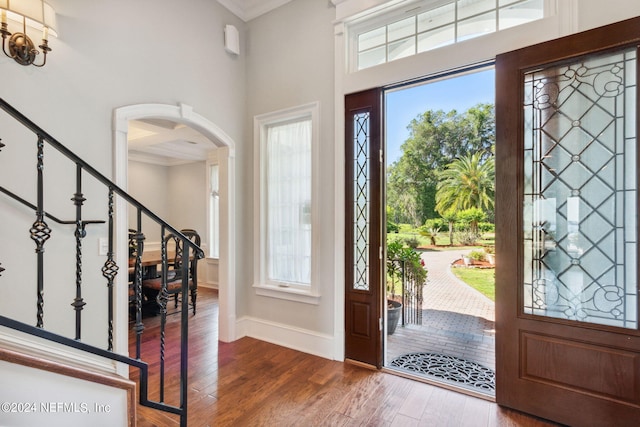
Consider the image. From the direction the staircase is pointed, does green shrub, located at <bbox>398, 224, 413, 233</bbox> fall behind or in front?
in front

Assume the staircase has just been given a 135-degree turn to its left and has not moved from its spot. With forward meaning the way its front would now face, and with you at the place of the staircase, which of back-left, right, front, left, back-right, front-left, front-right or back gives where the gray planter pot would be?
back

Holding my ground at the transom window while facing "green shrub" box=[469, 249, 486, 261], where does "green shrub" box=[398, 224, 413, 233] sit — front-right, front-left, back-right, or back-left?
front-left

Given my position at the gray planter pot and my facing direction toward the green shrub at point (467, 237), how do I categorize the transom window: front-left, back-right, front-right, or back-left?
back-right

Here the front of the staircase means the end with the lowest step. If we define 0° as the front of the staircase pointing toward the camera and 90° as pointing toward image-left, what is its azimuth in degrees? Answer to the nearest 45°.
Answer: approximately 225°

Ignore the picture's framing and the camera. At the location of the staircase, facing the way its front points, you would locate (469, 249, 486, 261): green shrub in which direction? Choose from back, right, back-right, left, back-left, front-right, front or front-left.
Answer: front-right

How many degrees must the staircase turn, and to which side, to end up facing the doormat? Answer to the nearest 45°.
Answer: approximately 45° to its right

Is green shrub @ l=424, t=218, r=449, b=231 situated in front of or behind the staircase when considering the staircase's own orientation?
in front
